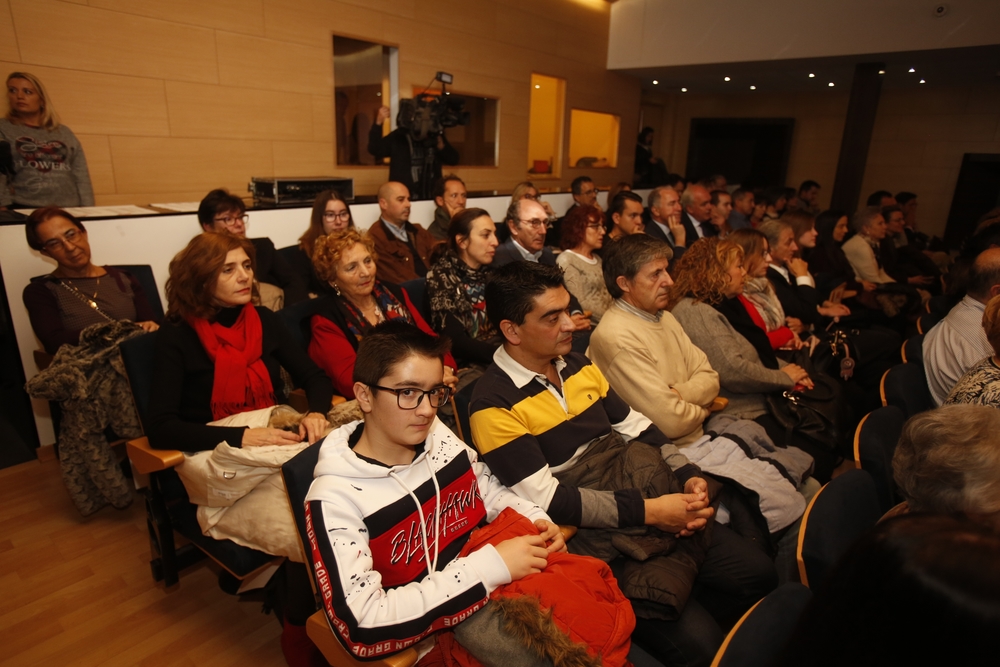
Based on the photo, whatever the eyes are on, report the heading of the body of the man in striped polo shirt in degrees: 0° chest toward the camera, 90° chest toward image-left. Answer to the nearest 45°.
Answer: approximately 315°

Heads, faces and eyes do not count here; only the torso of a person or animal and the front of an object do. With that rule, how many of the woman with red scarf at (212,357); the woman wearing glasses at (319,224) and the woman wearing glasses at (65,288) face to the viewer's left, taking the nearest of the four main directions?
0

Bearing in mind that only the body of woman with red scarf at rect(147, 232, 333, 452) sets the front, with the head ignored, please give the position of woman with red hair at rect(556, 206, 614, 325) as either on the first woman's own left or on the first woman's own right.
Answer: on the first woman's own left

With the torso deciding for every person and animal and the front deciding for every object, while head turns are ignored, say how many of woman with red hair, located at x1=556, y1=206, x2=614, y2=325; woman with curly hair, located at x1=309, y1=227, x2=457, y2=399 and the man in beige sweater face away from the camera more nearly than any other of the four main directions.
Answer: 0

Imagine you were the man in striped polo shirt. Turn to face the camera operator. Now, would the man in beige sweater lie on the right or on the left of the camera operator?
right

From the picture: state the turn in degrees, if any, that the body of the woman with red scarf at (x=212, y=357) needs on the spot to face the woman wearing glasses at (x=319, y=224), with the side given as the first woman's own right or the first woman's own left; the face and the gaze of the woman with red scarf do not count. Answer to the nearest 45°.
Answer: approximately 135° to the first woman's own left

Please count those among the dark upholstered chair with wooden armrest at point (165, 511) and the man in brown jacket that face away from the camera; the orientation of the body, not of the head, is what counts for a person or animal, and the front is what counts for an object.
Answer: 0

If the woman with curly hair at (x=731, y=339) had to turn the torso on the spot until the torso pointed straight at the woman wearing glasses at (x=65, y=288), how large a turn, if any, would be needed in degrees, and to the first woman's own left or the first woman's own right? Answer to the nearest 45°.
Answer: approximately 180°

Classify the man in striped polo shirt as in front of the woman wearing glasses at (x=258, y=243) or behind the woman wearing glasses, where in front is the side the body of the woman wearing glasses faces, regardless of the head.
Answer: in front

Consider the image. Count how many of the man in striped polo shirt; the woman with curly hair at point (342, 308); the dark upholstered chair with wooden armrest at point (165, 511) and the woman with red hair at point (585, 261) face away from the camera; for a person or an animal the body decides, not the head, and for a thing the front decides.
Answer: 0

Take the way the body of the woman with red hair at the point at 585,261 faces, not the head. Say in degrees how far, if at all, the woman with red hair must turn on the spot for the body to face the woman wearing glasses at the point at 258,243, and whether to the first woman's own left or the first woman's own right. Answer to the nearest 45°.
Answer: approximately 135° to the first woman's own right

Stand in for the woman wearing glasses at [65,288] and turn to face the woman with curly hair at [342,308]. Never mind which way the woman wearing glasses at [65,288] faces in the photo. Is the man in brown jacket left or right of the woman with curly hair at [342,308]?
left

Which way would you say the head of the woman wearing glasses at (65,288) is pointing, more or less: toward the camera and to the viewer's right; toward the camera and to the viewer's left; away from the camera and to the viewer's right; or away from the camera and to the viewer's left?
toward the camera and to the viewer's right

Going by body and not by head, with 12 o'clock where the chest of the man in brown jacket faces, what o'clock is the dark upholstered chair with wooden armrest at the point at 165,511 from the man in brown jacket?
The dark upholstered chair with wooden armrest is roughly at 2 o'clock from the man in brown jacket.

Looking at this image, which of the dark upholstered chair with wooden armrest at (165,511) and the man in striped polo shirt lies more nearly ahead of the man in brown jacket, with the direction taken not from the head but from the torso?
the man in striped polo shirt

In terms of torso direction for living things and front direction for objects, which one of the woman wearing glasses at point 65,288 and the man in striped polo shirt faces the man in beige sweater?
the woman wearing glasses

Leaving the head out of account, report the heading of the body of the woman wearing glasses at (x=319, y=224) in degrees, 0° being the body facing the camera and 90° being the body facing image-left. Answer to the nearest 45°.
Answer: approximately 315°
